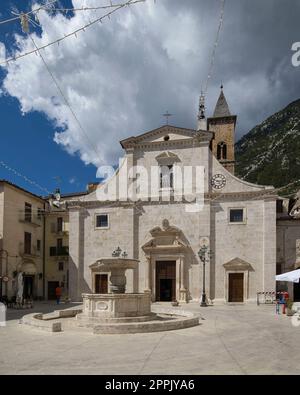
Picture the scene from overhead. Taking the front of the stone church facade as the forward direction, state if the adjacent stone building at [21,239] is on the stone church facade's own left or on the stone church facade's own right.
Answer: on the stone church facade's own right

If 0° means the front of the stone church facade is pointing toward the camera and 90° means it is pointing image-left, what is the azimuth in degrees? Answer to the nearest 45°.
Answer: approximately 0°

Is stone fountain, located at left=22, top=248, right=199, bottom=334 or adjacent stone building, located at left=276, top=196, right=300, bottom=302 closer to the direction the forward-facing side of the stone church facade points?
the stone fountain

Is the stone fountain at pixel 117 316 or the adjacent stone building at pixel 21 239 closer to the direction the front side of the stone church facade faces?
the stone fountain

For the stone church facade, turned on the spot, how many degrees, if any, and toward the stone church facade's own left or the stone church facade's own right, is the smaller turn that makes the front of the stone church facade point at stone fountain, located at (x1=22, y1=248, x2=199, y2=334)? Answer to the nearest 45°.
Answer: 0° — it already faces it

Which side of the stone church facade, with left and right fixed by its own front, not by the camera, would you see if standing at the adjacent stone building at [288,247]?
left
